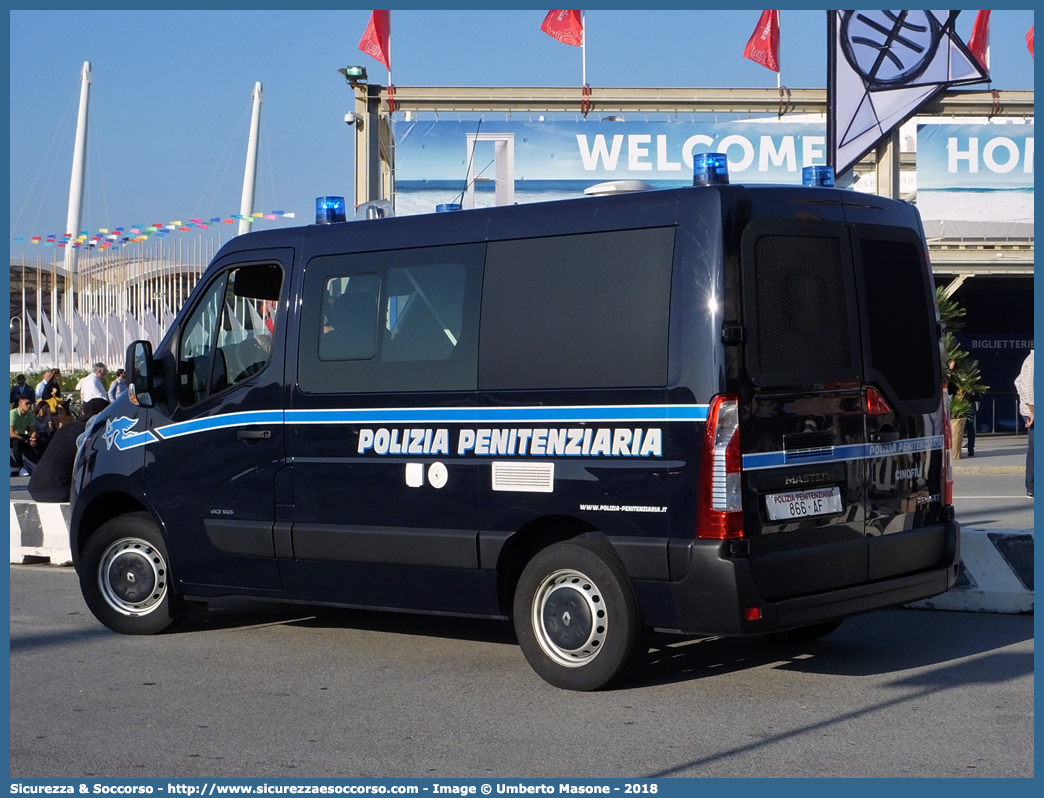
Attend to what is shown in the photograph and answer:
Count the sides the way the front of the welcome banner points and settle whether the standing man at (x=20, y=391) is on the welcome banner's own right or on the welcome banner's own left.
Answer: on the welcome banner's own right

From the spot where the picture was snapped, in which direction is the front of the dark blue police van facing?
facing away from the viewer and to the left of the viewer

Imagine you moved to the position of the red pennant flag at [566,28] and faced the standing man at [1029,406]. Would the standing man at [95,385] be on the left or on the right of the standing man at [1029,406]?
right

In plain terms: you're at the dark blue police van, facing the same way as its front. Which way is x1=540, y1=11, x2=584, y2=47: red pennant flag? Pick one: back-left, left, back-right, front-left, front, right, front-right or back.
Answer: front-right
